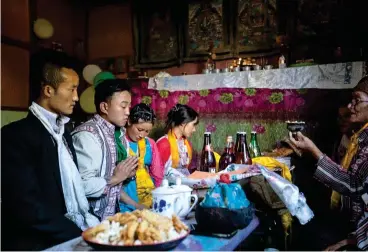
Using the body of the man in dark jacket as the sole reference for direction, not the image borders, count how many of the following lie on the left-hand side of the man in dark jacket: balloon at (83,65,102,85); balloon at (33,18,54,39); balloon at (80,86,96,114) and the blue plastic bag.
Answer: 3

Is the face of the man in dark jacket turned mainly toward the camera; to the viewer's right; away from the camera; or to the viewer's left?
to the viewer's right

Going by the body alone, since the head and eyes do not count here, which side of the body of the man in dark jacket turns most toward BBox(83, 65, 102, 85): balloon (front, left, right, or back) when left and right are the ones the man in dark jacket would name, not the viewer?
left

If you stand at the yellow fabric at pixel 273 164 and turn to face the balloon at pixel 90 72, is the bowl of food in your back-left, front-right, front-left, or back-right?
back-left

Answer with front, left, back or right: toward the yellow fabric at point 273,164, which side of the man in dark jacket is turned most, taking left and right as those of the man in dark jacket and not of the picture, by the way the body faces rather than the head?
front

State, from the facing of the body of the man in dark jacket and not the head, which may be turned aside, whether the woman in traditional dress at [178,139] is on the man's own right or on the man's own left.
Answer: on the man's own left

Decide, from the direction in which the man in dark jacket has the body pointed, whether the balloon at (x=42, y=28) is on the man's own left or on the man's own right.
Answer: on the man's own left

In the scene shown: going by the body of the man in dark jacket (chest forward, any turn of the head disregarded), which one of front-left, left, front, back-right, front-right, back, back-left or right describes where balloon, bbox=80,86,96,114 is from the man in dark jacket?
left

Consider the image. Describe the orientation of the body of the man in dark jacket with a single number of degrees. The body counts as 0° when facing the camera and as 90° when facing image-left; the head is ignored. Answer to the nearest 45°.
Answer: approximately 270°

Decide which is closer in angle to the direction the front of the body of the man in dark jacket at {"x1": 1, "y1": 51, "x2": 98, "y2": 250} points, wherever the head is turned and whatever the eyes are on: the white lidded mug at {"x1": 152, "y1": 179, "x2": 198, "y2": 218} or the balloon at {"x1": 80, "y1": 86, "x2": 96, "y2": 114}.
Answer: the white lidded mug

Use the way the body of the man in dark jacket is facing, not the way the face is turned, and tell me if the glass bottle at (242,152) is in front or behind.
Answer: in front

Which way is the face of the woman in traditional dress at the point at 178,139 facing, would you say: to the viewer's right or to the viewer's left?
to the viewer's right

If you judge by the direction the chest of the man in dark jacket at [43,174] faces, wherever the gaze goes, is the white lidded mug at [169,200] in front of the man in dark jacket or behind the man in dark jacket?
in front
